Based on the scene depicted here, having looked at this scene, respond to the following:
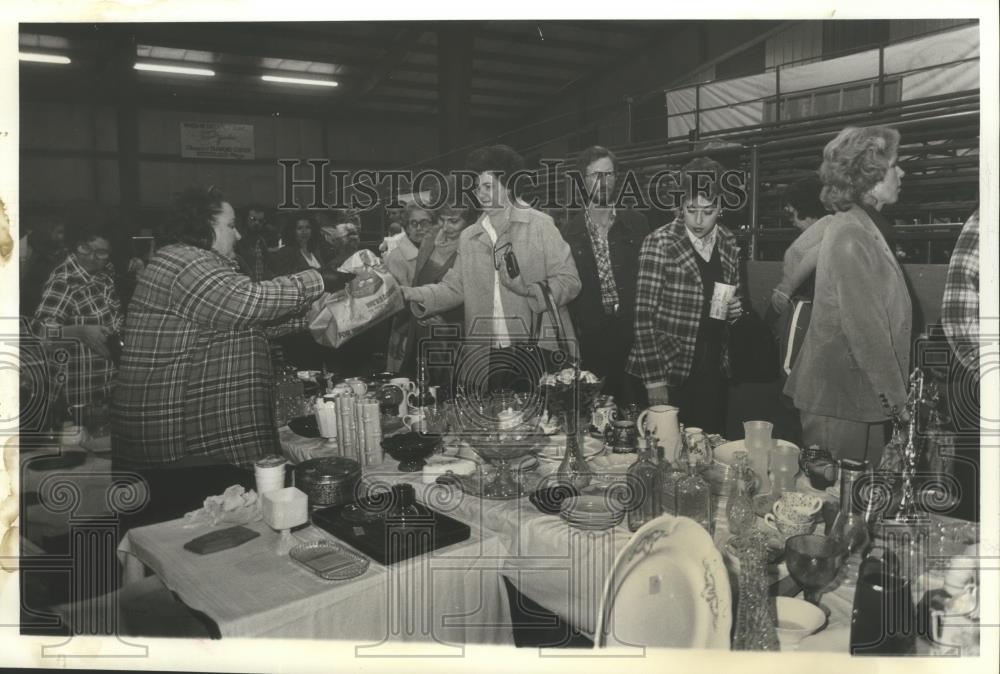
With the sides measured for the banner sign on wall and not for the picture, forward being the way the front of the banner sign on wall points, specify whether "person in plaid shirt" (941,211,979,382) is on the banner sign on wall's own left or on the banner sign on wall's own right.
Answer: on the banner sign on wall's own left

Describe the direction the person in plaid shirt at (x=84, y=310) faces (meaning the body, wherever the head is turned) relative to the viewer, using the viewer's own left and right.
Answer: facing the viewer and to the right of the viewer

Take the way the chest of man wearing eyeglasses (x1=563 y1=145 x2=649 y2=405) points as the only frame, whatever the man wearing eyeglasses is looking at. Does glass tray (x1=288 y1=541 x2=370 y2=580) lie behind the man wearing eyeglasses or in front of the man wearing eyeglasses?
in front

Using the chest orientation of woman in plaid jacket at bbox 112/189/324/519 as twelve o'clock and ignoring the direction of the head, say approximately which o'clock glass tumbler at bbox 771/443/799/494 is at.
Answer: The glass tumbler is roughly at 1 o'clock from the woman in plaid jacket.

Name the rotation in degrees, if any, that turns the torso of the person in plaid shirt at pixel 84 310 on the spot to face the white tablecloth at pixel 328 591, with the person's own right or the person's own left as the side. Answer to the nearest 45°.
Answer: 0° — they already face it

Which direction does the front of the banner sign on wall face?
toward the camera

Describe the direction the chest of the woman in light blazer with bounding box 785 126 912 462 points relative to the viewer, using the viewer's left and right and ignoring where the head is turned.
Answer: facing to the right of the viewer

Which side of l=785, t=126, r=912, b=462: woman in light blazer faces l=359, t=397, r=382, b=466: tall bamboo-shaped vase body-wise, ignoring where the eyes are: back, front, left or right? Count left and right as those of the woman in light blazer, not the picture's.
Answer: back

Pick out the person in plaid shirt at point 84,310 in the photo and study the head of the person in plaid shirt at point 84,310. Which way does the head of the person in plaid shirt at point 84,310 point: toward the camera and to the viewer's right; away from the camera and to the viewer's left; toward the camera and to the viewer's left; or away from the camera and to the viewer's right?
toward the camera and to the viewer's right

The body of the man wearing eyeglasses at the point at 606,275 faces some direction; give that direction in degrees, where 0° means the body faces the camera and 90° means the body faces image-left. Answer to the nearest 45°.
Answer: approximately 0°

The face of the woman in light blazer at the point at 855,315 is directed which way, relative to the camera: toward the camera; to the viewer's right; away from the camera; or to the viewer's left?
to the viewer's right

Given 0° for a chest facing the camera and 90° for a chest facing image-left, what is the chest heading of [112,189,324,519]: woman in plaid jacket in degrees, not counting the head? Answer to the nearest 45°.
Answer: approximately 270°
